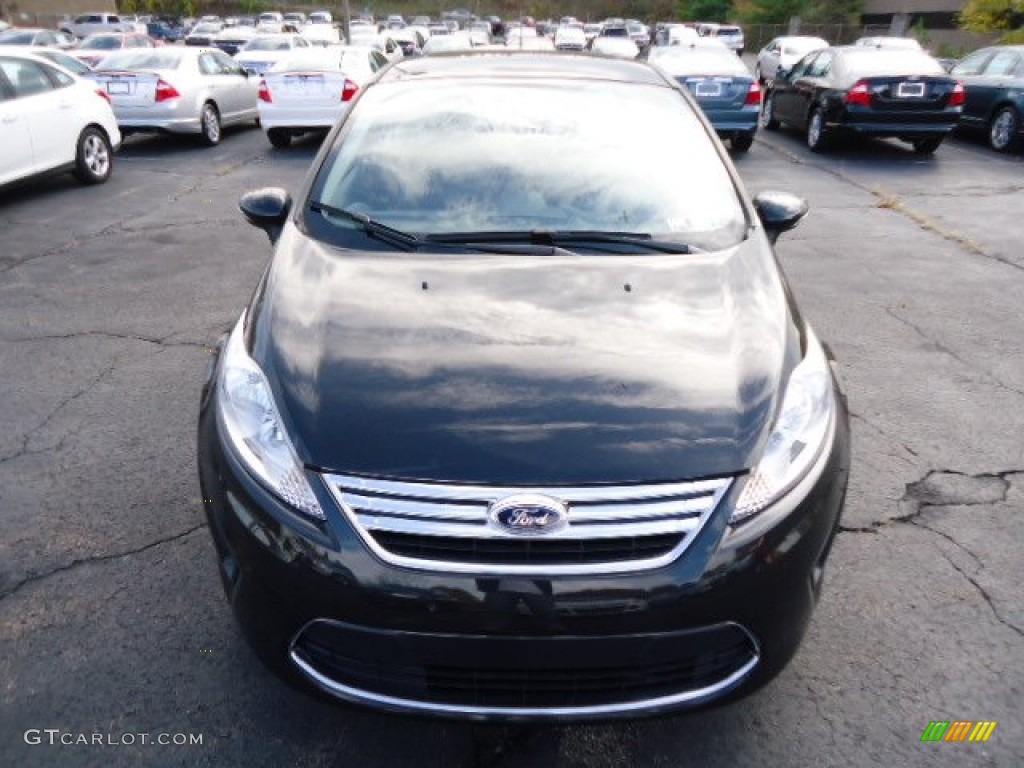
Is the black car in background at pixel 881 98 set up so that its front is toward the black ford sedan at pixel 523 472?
no

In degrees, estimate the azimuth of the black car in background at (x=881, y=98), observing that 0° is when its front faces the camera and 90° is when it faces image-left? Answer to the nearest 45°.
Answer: approximately 135°

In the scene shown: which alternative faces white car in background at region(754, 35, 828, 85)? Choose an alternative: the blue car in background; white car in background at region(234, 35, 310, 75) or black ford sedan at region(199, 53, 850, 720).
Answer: the blue car in background

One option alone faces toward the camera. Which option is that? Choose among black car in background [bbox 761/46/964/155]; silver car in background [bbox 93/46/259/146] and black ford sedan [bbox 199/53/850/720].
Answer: the black ford sedan

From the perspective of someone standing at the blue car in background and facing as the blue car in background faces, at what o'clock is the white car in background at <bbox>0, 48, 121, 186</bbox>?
The white car in background is roughly at 8 o'clock from the blue car in background.

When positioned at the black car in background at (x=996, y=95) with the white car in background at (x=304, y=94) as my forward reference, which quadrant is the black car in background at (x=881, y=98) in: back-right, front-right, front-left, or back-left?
front-left

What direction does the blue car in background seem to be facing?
away from the camera

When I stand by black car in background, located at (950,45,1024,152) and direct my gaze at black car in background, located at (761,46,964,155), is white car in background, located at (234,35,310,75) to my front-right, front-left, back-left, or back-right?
front-right

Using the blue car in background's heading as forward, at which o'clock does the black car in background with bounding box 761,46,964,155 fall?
The black car in background is roughly at 3 o'clock from the blue car in background.

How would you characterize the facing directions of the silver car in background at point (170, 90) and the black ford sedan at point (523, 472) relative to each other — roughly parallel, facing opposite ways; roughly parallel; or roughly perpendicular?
roughly parallel, facing opposite ways

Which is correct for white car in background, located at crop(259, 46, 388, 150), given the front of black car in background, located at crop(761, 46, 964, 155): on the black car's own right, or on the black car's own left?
on the black car's own left

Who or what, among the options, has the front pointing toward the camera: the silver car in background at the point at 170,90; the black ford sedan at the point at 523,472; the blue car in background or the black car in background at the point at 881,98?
the black ford sedan

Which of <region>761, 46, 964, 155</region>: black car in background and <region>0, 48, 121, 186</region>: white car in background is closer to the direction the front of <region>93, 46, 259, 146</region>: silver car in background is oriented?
the black car in background

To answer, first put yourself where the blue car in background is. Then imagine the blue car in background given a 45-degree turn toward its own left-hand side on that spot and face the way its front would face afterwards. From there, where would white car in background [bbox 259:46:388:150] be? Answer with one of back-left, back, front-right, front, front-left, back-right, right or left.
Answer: front-left

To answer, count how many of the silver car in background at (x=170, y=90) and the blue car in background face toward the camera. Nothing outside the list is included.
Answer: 0

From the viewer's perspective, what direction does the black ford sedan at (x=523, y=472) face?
toward the camera
